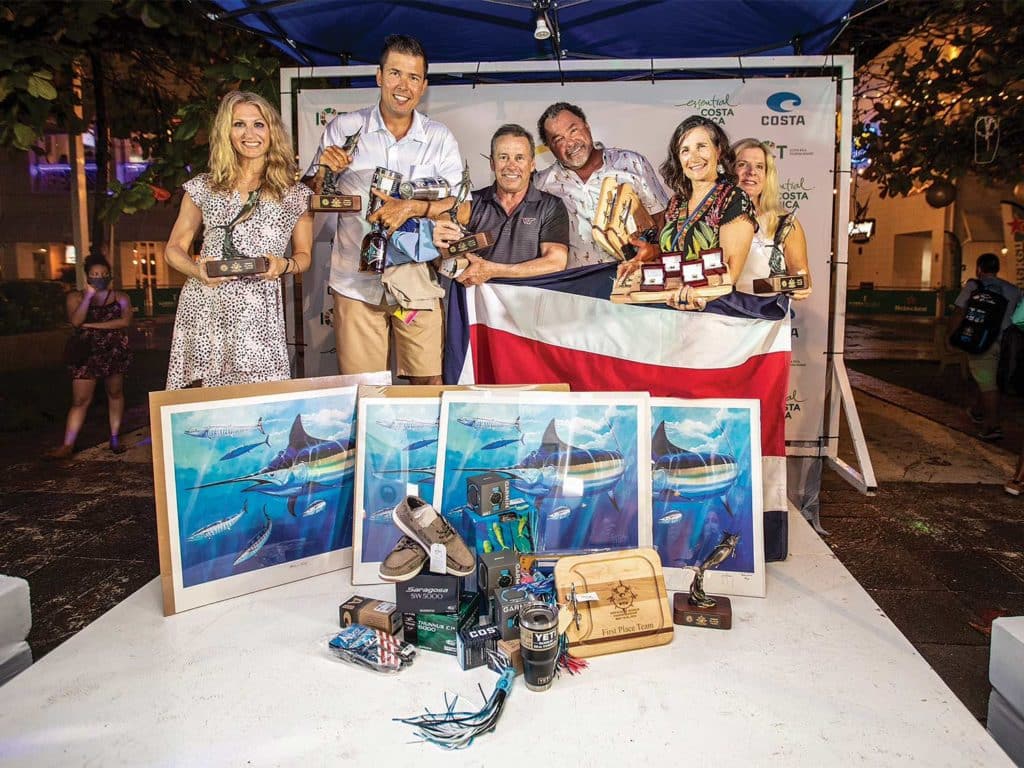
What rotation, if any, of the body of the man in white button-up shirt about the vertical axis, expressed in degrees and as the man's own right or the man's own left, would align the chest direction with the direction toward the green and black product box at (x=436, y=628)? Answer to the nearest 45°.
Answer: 0° — they already face it

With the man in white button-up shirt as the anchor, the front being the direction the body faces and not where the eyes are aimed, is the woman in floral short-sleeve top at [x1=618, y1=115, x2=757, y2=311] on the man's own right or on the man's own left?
on the man's own left

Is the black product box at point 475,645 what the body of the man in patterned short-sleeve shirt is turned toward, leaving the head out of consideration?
yes
